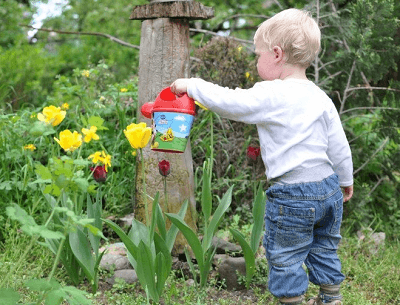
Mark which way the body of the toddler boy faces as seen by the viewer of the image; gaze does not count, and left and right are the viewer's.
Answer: facing away from the viewer and to the left of the viewer

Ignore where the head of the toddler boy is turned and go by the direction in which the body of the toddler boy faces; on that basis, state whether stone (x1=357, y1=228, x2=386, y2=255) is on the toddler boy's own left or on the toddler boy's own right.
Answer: on the toddler boy's own right

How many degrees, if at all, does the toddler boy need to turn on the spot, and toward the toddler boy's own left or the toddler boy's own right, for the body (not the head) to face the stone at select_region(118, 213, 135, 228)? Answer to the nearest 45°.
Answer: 0° — they already face it
